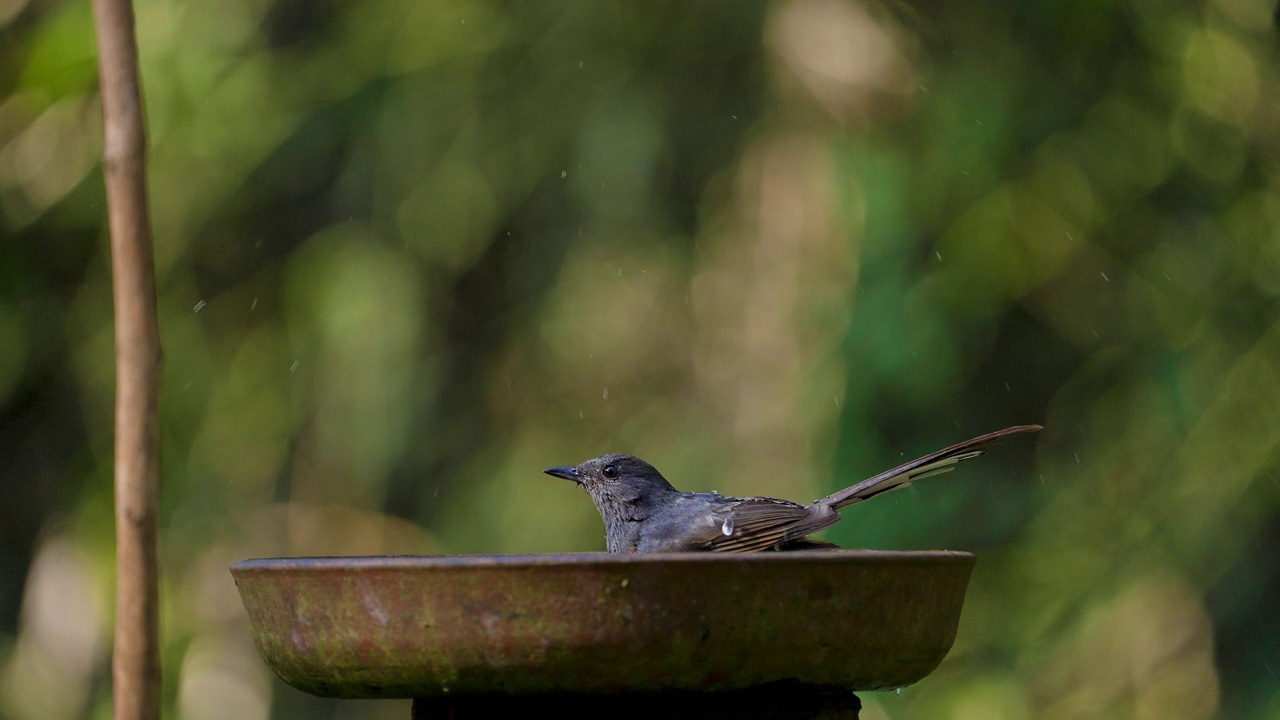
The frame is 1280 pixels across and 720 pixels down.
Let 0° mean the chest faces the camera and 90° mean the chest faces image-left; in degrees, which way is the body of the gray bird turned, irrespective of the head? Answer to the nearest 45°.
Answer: approximately 90°

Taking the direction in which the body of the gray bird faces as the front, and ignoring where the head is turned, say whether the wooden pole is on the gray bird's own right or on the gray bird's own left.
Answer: on the gray bird's own left
